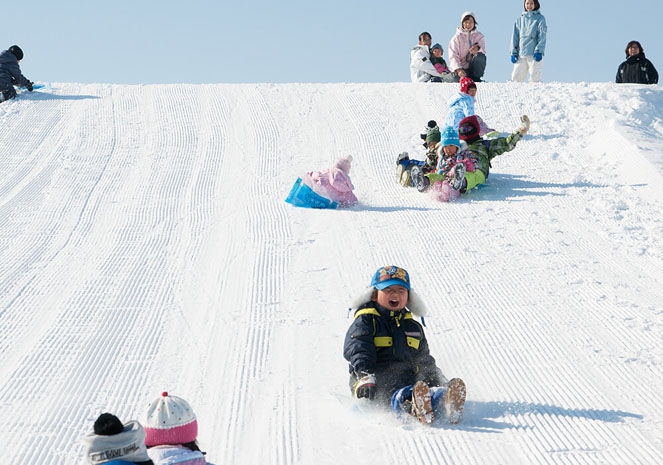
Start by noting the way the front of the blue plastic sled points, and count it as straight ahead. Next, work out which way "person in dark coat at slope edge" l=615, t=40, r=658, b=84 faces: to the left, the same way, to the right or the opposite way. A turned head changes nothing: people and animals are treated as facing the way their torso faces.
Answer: to the left

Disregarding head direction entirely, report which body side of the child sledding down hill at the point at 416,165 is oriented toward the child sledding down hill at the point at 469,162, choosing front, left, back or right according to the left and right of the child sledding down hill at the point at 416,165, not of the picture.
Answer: left

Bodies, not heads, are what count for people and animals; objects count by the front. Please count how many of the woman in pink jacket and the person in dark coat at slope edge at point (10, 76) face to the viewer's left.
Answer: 0

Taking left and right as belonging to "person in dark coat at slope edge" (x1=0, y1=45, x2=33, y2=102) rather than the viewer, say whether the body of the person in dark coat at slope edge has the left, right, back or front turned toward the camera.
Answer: right

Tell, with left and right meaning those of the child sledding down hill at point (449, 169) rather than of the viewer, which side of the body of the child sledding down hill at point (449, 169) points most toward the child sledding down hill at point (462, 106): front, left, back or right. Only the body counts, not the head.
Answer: back

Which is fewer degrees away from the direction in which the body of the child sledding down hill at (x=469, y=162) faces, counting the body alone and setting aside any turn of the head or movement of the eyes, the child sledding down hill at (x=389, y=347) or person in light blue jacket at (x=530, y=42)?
the child sledding down hill

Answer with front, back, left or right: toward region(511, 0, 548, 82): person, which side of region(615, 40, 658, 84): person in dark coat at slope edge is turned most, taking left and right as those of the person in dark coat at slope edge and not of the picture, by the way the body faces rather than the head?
right

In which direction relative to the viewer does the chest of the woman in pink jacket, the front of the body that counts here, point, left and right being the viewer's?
facing the viewer

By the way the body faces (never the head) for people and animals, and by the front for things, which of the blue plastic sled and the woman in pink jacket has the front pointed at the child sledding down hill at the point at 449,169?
the woman in pink jacket

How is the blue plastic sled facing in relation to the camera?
to the viewer's left

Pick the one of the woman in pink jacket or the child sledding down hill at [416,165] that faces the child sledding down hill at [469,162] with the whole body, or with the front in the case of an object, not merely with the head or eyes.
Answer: the woman in pink jacket

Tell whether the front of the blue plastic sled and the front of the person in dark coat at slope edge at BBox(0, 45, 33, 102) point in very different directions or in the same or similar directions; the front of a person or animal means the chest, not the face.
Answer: very different directions

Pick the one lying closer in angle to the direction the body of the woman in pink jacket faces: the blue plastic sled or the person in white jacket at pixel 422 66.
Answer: the blue plastic sled

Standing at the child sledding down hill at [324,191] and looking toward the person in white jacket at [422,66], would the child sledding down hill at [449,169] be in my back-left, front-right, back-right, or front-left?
front-right

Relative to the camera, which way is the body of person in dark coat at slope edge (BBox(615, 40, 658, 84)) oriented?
toward the camera

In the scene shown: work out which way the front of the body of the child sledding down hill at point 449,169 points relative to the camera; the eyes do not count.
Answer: toward the camera

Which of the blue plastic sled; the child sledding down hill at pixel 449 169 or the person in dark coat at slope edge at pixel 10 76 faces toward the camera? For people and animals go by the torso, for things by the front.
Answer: the child sledding down hill
